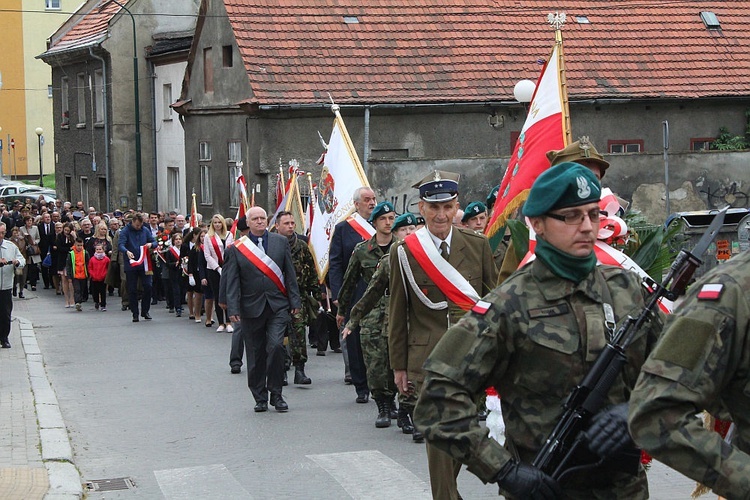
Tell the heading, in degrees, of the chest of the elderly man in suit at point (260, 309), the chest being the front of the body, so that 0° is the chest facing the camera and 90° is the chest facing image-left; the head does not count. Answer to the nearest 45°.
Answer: approximately 0°

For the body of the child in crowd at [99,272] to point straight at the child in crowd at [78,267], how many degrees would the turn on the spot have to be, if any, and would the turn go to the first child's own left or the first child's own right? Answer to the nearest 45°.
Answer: approximately 135° to the first child's own right

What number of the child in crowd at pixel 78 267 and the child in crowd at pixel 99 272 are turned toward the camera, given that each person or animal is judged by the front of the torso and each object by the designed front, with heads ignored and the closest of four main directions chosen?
2

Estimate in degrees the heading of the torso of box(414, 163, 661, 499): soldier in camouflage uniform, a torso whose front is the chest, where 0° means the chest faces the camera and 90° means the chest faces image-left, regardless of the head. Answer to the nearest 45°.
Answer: approximately 315°

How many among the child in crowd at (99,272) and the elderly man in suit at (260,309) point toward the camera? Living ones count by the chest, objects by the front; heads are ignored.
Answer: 2

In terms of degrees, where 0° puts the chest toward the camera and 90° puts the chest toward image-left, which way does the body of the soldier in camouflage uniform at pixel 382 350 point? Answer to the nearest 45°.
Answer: approximately 315°

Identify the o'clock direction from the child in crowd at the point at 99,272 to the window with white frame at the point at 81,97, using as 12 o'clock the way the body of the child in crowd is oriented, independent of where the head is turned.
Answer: The window with white frame is roughly at 6 o'clock from the child in crowd.

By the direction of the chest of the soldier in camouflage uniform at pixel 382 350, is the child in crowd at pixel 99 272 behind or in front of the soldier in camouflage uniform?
behind

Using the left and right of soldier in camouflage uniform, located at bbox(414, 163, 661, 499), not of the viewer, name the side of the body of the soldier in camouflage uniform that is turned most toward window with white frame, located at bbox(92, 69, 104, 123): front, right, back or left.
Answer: back

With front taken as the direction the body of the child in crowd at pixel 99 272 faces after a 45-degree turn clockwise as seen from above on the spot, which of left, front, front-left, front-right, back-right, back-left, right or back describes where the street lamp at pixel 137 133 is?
back-right

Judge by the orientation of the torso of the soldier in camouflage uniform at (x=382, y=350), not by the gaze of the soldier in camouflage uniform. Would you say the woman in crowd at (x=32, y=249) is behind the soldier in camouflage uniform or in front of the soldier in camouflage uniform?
behind

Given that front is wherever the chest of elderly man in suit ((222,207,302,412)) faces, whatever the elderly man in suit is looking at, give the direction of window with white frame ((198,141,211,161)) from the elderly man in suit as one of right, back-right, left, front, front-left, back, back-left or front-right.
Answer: back
